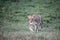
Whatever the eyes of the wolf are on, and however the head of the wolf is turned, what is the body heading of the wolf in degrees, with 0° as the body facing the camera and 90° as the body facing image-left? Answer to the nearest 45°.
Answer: approximately 45°
